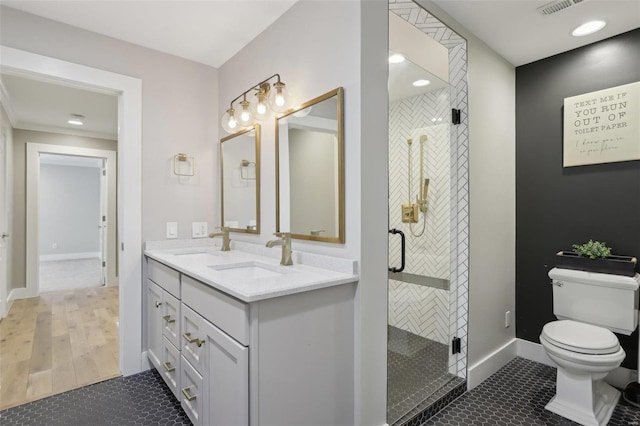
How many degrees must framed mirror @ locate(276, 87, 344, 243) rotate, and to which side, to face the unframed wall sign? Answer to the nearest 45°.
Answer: approximately 135° to its left

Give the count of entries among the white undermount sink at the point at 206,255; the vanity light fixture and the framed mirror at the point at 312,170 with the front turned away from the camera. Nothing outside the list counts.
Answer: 0

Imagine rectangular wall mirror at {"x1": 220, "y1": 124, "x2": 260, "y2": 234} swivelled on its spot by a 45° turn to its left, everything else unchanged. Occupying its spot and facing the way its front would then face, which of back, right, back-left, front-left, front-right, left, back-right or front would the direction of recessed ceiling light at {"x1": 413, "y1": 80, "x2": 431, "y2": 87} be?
left

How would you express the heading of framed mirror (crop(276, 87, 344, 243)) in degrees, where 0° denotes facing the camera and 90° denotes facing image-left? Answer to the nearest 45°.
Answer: approximately 45°

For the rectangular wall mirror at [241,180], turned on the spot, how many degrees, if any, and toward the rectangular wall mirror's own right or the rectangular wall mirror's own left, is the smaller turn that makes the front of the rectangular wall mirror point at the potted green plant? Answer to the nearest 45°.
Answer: approximately 135° to the rectangular wall mirror's own left

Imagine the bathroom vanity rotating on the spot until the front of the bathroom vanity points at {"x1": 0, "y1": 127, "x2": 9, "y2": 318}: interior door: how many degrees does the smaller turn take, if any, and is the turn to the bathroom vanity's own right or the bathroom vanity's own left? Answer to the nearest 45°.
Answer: approximately 90° to the bathroom vanity's own right

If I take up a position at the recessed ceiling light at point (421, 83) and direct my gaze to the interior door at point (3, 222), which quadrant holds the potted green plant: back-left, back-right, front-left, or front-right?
back-left

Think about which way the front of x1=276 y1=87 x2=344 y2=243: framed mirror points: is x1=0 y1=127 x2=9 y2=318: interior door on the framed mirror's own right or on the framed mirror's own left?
on the framed mirror's own right

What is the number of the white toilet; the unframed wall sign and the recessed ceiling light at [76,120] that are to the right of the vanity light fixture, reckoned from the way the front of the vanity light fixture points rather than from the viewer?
1

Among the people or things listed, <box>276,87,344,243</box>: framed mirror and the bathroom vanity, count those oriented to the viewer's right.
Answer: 0

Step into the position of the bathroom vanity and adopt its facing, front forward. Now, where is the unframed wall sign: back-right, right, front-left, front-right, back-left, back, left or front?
back-left
